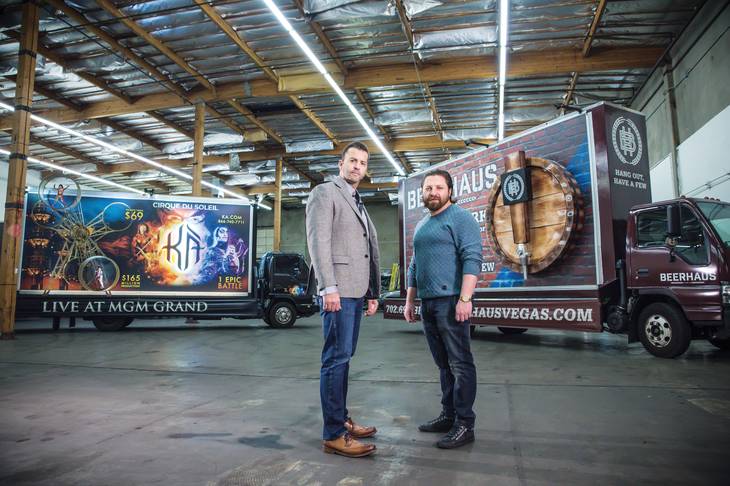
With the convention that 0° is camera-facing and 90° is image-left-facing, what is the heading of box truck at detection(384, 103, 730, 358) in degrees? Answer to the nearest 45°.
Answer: approximately 315°

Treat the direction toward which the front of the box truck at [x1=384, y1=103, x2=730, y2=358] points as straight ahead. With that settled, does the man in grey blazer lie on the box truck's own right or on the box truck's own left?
on the box truck's own right

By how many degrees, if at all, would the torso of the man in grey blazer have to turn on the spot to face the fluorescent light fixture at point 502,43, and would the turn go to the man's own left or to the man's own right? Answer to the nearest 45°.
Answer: approximately 90° to the man's own left

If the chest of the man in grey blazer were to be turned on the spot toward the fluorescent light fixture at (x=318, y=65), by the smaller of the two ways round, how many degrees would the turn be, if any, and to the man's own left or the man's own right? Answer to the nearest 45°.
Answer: approximately 135° to the man's own left

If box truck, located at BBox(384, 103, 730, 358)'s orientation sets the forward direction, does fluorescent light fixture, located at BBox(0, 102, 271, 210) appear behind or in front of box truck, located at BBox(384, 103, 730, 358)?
behind

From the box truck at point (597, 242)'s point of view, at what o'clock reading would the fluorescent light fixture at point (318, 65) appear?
The fluorescent light fixture is roughly at 5 o'clock from the box truck.

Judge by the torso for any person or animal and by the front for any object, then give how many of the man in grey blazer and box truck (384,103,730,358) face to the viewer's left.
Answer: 0

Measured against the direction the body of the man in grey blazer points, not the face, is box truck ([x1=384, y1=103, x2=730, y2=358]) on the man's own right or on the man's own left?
on the man's own left

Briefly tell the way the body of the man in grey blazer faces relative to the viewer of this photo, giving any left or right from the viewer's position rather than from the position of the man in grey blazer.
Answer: facing the viewer and to the right of the viewer

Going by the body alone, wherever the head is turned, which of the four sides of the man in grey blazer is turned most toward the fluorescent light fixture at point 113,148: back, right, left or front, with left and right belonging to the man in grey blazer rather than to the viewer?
back
